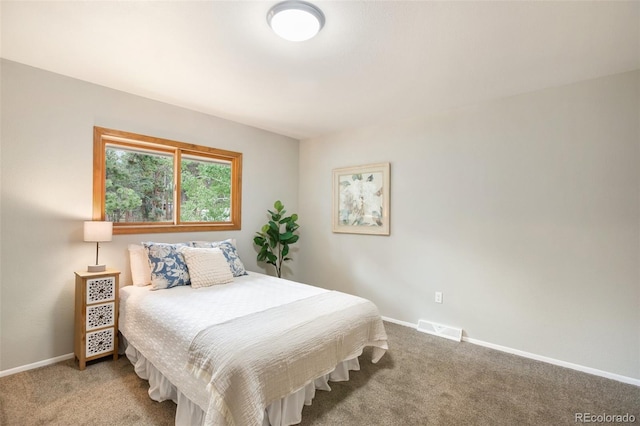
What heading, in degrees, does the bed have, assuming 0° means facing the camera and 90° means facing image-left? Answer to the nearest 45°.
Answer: approximately 315°

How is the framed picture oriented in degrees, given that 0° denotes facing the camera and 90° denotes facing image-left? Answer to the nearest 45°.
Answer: approximately 45°

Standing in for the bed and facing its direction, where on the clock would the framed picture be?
The framed picture is roughly at 9 o'clock from the bed.

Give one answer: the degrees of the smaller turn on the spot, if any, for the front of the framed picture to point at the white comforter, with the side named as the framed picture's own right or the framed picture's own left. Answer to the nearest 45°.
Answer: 0° — it already faces it

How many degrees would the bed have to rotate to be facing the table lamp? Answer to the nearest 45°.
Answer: approximately 180°
